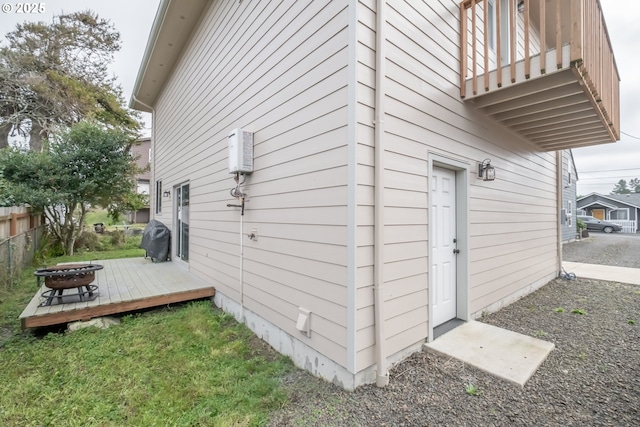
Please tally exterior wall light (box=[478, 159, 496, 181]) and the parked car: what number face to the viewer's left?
0

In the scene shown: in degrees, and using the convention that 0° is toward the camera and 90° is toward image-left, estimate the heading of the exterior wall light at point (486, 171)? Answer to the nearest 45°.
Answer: approximately 315°

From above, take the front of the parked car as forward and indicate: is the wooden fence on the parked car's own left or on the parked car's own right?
on the parked car's own right

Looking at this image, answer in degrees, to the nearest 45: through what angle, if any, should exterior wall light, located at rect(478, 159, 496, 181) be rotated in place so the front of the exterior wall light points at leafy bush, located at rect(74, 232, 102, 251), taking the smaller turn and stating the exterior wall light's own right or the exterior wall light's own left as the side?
approximately 135° to the exterior wall light's own right

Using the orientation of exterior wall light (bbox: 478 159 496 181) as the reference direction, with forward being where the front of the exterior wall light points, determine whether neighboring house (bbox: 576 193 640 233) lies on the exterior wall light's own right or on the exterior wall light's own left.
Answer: on the exterior wall light's own left

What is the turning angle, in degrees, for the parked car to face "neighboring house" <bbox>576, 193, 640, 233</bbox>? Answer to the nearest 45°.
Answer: approximately 90° to its left

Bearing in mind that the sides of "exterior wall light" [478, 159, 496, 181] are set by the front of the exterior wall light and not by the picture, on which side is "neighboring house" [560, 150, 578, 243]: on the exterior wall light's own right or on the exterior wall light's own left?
on the exterior wall light's own left

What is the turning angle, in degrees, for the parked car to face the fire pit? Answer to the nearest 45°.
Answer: approximately 90° to its right

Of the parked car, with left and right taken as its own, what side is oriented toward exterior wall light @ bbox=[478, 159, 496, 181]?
right

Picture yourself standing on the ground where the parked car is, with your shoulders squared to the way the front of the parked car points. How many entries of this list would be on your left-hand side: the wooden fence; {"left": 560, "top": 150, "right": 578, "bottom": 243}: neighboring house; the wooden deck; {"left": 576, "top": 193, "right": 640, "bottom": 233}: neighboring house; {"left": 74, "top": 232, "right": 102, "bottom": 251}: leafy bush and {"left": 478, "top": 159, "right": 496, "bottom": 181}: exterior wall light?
1

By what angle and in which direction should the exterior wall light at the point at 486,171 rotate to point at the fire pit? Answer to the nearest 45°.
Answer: approximately 90° to its right

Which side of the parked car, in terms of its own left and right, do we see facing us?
right
